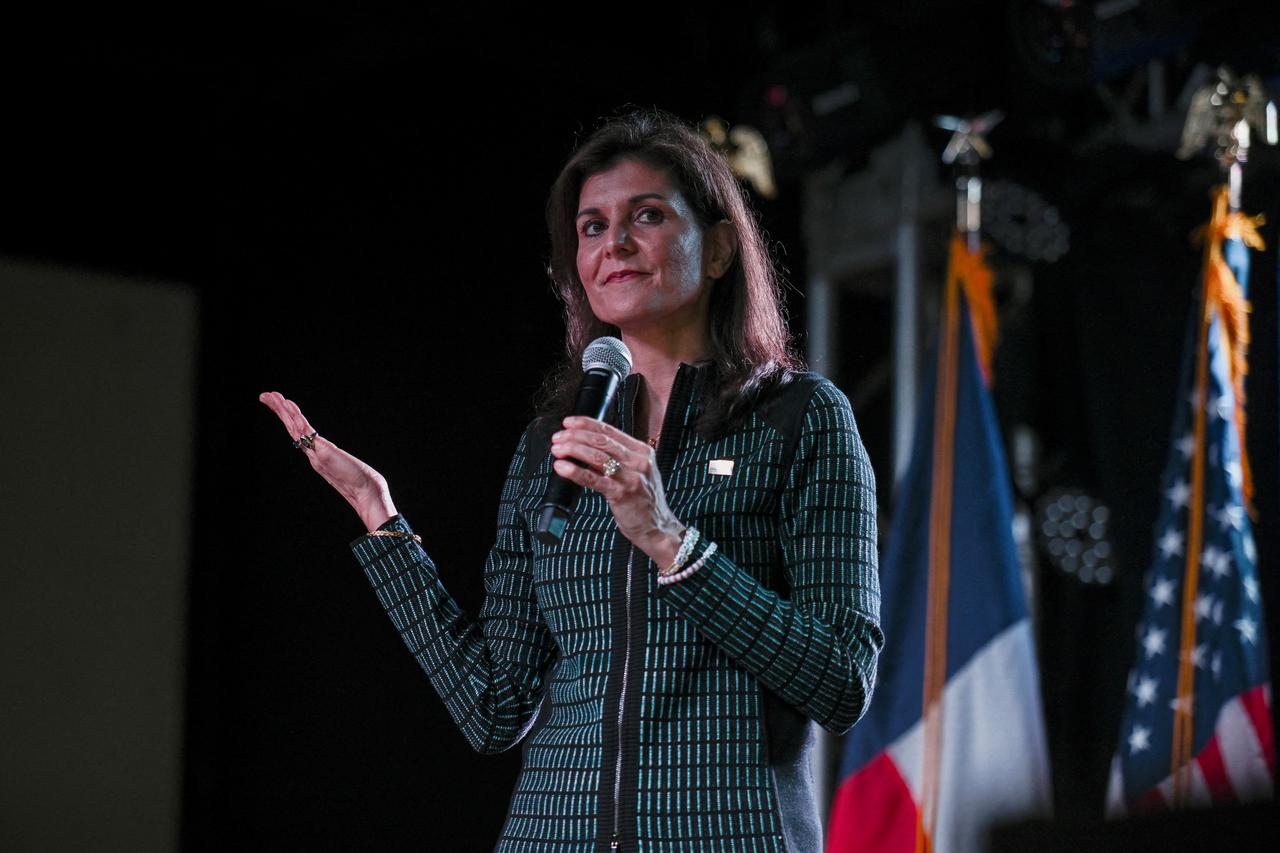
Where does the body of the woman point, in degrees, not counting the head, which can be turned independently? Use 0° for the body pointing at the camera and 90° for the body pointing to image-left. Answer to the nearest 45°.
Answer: approximately 45°

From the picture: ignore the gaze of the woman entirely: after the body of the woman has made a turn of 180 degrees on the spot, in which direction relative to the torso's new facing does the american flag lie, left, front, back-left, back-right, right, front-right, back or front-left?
front

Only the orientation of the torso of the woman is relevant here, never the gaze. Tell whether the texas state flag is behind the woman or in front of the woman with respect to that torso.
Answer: behind

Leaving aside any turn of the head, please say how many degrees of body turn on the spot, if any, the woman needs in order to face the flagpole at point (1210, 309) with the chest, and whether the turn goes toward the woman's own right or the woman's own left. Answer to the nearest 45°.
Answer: approximately 180°

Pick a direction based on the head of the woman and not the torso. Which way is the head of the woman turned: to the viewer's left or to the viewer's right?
to the viewer's left

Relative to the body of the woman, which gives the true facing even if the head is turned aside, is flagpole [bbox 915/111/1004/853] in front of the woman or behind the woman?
behind

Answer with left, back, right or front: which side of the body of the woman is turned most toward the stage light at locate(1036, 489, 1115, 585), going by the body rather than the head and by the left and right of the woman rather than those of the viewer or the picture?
back
